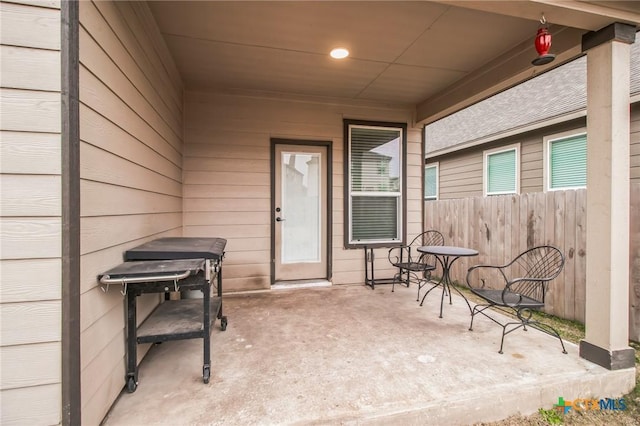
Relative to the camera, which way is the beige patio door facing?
toward the camera

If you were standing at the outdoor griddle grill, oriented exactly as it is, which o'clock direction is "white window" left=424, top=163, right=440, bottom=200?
The white window is roughly at 11 o'clock from the outdoor griddle grill.

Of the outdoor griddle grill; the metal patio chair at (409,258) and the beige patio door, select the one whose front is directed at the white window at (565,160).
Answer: the outdoor griddle grill

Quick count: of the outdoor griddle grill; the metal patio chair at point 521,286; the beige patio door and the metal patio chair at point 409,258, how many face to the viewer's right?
1

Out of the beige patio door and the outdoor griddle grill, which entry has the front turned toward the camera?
the beige patio door

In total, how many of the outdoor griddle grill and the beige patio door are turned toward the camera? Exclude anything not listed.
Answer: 1

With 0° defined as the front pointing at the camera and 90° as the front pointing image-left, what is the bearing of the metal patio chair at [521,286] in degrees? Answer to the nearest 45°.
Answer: approximately 45°

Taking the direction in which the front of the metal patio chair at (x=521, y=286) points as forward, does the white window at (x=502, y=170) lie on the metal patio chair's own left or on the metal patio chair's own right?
on the metal patio chair's own right

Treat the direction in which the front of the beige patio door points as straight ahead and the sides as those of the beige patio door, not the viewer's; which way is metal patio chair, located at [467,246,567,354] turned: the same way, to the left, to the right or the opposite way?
to the right

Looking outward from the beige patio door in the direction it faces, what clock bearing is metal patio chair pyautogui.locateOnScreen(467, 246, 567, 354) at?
The metal patio chair is roughly at 10 o'clock from the beige patio door.

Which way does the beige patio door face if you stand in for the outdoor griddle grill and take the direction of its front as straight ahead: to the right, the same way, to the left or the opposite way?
to the right

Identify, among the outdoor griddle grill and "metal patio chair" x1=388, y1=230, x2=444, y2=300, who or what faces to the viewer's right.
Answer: the outdoor griddle grill

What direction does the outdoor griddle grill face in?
to the viewer's right
